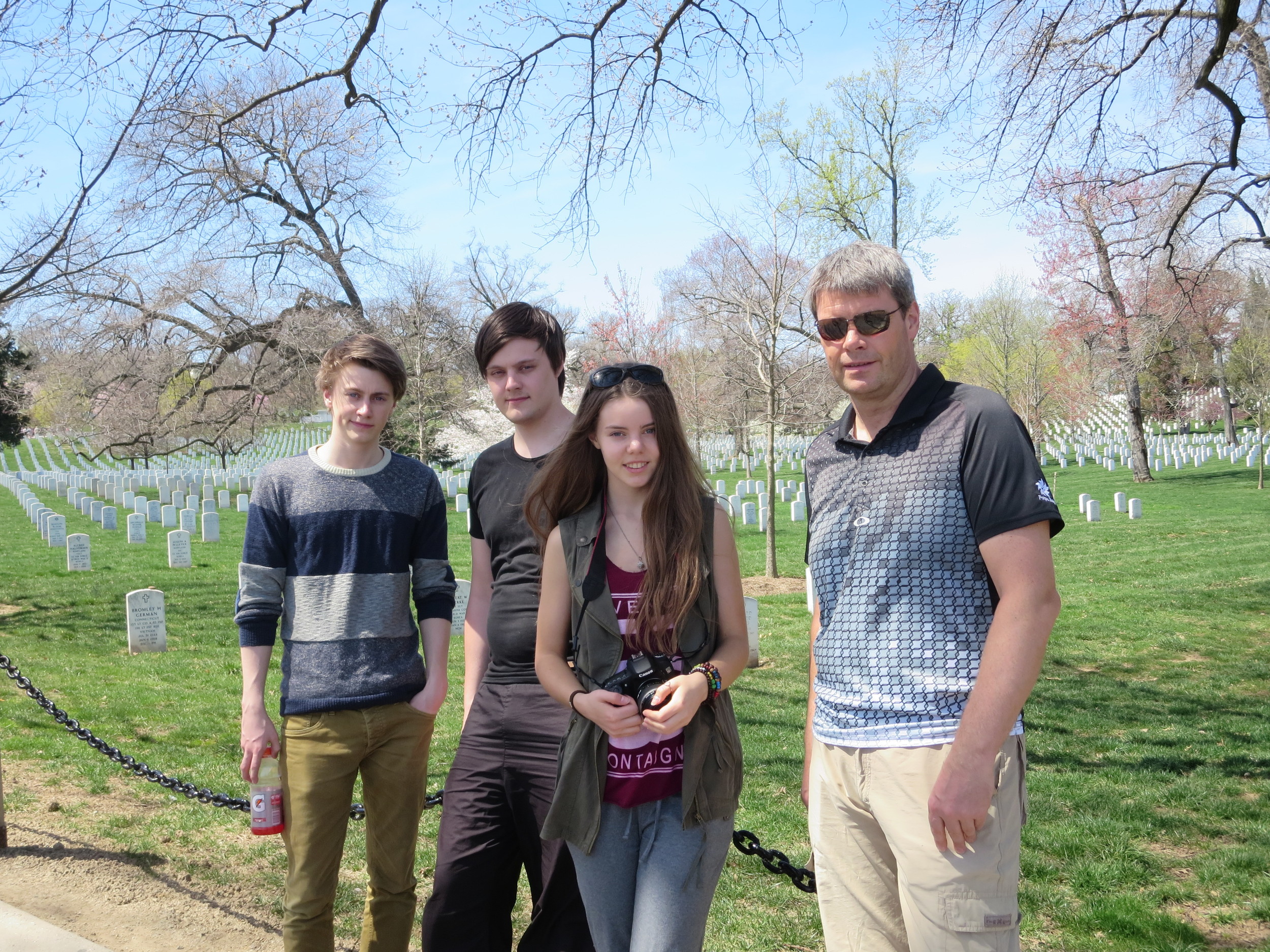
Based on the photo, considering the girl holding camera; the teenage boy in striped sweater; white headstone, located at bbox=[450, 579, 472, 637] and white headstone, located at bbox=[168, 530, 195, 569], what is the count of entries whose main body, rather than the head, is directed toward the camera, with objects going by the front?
4

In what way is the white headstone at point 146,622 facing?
toward the camera

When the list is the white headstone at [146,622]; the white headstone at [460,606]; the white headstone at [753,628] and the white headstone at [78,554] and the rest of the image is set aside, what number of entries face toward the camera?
4

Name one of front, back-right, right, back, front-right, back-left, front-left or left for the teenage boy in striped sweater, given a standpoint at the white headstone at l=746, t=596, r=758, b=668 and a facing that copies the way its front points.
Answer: front

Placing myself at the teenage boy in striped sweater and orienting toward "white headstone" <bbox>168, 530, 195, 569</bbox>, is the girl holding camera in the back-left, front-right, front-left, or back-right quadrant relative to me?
back-right

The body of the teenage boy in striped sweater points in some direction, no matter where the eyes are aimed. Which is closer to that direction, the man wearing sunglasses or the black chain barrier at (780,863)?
the man wearing sunglasses

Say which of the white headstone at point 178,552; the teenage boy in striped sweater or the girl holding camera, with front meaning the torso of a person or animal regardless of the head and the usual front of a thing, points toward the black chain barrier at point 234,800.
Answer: the white headstone

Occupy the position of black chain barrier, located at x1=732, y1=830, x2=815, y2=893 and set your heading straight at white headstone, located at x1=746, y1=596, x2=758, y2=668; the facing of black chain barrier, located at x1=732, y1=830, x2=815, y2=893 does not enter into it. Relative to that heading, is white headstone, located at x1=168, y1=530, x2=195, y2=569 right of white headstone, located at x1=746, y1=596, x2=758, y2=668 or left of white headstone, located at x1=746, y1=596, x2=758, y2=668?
left

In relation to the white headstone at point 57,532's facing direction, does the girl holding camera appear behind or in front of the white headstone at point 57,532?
in front

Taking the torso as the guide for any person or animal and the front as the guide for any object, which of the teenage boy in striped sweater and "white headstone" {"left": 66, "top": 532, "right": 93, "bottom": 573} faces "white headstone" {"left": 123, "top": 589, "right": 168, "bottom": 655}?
"white headstone" {"left": 66, "top": 532, "right": 93, "bottom": 573}

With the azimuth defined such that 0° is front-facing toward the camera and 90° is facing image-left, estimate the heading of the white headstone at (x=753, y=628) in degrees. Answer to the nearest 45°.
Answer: approximately 0°

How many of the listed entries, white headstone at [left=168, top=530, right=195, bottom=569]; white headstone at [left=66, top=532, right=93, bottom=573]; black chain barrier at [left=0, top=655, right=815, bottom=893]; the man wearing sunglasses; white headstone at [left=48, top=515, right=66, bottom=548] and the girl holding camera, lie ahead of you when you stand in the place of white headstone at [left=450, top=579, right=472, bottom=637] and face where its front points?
3

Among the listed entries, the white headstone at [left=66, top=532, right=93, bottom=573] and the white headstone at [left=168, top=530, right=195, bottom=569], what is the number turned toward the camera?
2

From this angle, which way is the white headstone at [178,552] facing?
toward the camera

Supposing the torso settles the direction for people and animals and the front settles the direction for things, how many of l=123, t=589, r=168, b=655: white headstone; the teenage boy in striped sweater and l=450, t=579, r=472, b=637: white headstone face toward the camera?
3

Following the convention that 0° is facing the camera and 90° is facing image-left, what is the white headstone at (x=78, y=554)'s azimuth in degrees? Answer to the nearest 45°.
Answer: approximately 0°

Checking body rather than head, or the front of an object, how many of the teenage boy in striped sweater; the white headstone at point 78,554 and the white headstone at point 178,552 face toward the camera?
3
